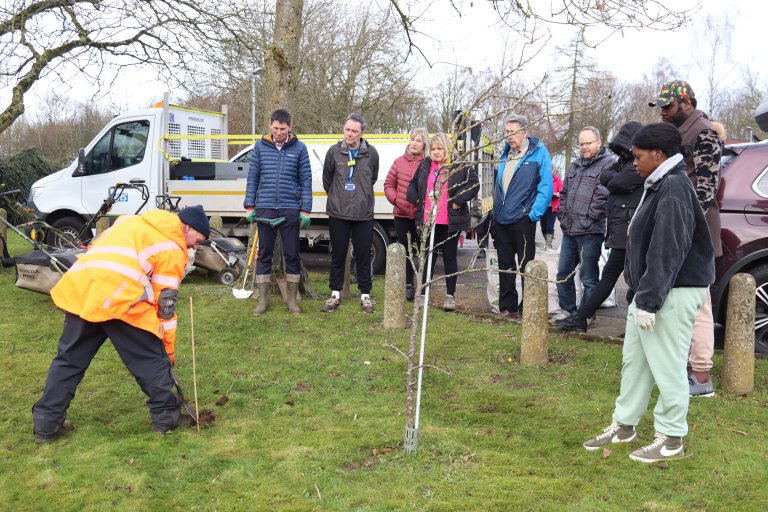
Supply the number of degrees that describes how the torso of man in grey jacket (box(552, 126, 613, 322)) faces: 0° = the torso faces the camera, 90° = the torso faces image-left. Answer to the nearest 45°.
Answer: approximately 45°

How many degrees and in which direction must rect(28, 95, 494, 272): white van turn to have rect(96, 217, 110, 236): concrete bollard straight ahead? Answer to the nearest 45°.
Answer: approximately 45° to its left

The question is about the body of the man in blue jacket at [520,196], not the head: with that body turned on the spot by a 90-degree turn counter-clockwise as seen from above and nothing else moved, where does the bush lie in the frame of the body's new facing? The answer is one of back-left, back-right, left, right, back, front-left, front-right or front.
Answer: back

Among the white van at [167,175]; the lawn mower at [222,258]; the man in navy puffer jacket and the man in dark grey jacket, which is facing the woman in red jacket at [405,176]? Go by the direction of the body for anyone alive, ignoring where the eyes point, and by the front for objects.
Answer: the lawn mower

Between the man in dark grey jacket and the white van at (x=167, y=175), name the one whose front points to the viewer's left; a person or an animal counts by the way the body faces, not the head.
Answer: the white van

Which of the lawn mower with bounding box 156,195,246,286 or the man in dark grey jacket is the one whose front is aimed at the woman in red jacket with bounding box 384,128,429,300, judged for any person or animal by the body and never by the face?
the lawn mower

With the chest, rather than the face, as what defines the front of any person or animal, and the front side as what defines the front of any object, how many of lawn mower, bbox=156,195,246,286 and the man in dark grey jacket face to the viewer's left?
0

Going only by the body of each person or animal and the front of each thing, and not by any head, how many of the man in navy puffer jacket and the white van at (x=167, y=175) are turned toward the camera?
1

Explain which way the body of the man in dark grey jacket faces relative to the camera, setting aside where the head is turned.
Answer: toward the camera

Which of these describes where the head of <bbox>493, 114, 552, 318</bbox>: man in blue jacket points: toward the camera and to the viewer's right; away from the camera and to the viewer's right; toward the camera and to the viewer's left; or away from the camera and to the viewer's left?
toward the camera and to the viewer's left

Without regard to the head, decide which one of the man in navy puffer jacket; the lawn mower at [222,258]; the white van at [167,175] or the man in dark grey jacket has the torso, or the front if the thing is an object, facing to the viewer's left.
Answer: the white van

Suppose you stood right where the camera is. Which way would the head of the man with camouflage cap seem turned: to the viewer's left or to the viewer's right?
to the viewer's left

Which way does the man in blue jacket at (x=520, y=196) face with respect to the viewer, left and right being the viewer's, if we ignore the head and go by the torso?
facing the viewer and to the left of the viewer

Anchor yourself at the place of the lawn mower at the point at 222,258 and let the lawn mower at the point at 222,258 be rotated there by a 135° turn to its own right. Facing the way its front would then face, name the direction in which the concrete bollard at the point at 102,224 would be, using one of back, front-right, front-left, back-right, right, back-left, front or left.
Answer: front-right

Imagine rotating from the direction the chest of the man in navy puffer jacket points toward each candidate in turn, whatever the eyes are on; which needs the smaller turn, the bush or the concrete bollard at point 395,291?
the concrete bollard

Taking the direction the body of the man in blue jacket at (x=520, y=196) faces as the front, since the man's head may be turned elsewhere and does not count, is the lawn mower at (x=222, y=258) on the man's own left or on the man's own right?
on the man's own right

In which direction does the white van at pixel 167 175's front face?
to the viewer's left

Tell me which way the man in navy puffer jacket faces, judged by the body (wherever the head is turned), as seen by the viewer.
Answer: toward the camera
